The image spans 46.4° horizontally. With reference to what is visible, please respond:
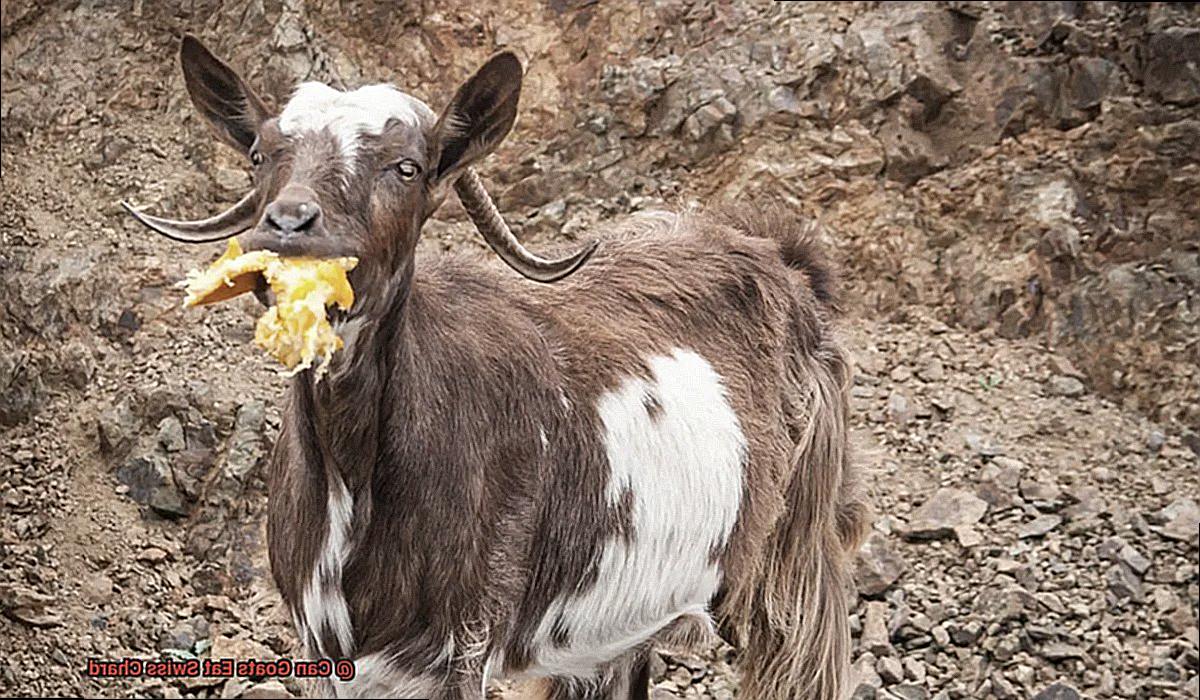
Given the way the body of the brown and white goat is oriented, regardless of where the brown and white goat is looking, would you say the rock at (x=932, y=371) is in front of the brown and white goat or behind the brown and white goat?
behind

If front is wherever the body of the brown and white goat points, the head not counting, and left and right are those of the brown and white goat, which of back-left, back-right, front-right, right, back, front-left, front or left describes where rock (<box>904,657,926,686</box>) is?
back

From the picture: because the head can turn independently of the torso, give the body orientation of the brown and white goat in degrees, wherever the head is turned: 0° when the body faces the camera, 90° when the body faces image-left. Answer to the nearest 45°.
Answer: approximately 45°

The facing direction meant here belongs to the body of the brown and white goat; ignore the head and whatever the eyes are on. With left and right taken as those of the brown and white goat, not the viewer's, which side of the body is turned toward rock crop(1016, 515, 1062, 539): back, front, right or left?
back

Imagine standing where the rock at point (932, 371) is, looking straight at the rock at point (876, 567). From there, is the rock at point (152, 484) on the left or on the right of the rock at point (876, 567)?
right

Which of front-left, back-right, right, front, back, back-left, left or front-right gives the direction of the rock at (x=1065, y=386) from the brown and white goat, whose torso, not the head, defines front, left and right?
back

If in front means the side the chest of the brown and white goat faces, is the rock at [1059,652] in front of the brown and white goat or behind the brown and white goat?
behind

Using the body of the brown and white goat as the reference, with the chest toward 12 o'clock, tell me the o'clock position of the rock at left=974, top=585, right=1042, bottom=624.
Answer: The rock is roughly at 6 o'clock from the brown and white goat.

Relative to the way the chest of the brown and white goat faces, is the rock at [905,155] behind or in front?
behind

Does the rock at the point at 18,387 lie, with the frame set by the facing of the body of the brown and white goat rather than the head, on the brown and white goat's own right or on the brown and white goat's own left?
on the brown and white goat's own right

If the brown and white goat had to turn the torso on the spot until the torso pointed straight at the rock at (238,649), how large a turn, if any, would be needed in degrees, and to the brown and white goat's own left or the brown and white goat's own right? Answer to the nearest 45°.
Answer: approximately 90° to the brown and white goat's own right

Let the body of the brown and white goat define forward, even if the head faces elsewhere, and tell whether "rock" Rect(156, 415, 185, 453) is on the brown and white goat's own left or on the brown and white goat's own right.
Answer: on the brown and white goat's own right

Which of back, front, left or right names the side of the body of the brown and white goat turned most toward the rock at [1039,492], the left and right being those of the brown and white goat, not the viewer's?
back
